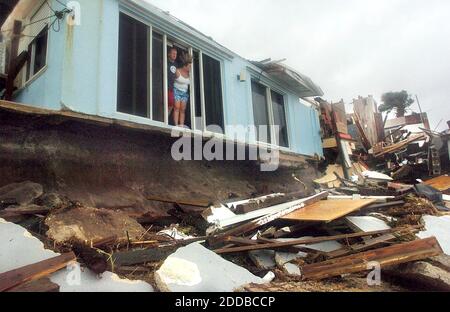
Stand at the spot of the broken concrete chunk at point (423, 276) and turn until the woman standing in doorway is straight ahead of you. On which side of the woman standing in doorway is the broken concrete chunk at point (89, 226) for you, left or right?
left

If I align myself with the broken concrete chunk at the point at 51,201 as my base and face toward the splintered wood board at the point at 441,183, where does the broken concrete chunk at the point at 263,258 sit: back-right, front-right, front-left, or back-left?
front-right

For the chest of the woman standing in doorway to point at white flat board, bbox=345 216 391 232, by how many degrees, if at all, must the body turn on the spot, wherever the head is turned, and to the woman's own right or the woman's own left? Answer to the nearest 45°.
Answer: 0° — they already face it

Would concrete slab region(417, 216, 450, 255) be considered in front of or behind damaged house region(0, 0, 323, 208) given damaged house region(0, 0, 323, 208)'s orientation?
in front

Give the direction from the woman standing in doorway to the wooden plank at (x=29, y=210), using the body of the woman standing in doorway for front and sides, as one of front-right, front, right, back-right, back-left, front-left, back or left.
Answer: right

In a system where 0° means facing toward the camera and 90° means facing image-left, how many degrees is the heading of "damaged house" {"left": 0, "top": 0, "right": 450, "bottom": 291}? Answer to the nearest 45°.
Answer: approximately 315°

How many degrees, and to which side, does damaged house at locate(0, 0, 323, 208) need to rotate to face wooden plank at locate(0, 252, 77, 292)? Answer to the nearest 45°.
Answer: approximately 45° to its right

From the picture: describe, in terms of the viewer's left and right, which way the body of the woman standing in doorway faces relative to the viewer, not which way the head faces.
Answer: facing the viewer and to the right of the viewer
